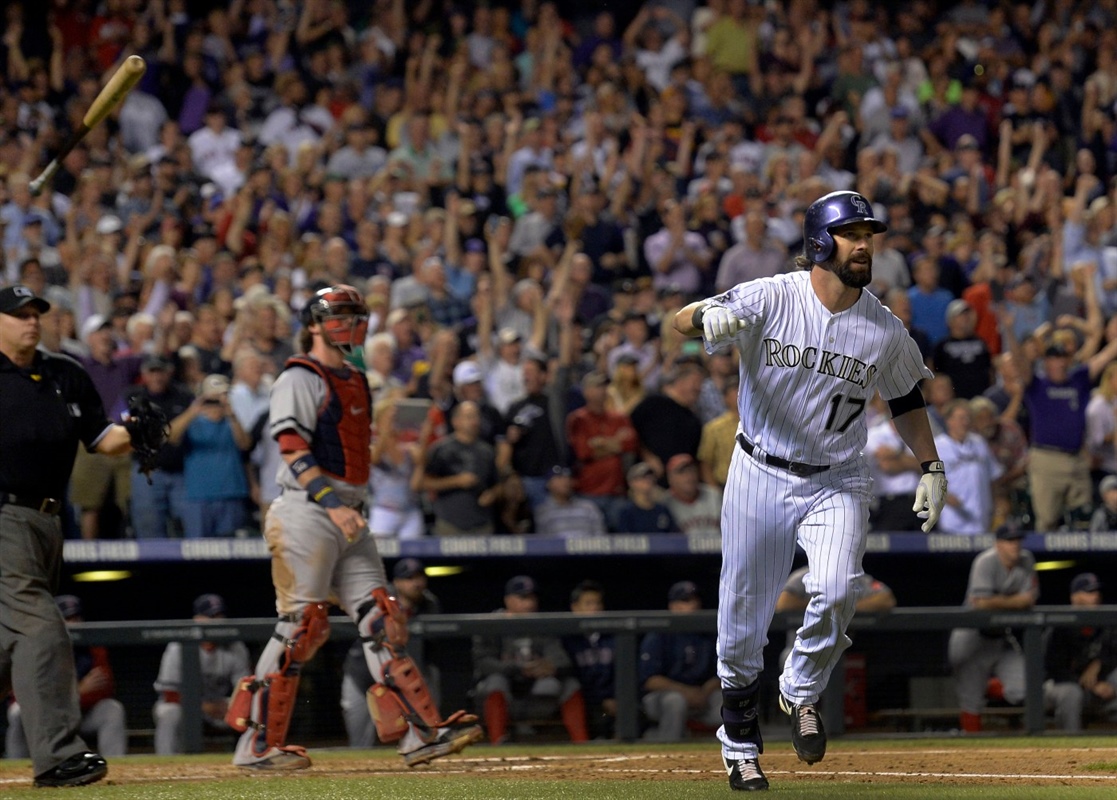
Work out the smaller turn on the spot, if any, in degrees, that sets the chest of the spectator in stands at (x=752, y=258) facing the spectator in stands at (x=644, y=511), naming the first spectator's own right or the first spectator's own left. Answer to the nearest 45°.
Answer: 0° — they already face them

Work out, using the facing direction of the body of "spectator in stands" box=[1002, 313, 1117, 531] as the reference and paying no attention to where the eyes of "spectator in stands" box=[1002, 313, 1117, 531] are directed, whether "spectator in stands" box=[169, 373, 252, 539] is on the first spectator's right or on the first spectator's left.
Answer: on the first spectator's right

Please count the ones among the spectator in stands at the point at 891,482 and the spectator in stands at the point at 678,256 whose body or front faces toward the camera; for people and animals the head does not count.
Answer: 2

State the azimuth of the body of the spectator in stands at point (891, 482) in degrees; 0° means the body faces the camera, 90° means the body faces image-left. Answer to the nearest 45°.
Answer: approximately 0°

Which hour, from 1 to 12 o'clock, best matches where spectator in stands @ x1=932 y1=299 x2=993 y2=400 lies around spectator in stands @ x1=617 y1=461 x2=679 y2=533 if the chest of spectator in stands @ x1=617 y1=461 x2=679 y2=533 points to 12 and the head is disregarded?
spectator in stands @ x1=932 y1=299 x2=993 y2=400 is roughly at 8 o'clock from spectator in stands @ x1=617 y1=461 x2=679 y2=533.

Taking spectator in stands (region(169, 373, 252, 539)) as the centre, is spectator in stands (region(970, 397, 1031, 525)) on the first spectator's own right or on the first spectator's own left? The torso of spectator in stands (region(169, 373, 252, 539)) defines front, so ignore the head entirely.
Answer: on the first spectator's own left

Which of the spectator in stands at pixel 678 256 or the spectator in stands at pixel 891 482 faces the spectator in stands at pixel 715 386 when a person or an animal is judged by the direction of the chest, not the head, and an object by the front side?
the spectator in stands at pixel 678 256

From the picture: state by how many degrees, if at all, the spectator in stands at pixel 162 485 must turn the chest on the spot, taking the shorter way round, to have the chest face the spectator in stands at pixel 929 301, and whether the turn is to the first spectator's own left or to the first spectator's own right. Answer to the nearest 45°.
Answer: approximately 90° to the first spectator's own left

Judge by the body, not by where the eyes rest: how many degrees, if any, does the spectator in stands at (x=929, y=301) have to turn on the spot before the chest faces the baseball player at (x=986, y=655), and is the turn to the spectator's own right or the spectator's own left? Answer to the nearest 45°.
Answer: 0° — they already face them

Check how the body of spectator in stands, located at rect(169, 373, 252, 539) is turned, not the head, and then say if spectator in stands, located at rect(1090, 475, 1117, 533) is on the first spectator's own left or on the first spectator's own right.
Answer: on the first spectator's own left

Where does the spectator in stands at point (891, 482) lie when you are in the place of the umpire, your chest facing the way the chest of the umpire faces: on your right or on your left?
on your left

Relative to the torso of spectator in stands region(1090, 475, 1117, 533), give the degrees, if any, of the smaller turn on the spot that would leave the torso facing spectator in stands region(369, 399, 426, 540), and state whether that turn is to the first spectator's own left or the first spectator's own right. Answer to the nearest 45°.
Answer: approximately 45° to the first spectator's own right

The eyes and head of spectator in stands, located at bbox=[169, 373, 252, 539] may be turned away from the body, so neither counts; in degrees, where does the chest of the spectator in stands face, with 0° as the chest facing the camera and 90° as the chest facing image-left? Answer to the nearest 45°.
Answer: approximately 0°
